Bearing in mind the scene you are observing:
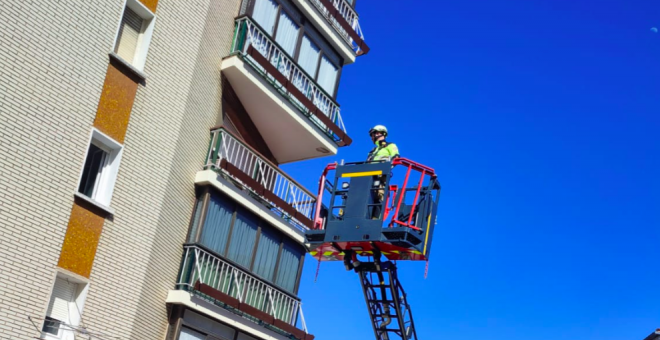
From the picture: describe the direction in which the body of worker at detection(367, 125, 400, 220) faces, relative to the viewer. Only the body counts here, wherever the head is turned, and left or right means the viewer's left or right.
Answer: facing the viewer and to the left of the viewer
